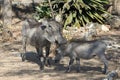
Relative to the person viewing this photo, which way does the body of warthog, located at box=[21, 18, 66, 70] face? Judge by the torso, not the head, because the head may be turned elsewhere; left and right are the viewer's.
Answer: facing the viewer and to the right of the viewer

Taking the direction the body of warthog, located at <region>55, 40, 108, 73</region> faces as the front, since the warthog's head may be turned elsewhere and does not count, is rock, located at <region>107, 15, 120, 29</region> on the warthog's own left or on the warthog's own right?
on the warthog's own right

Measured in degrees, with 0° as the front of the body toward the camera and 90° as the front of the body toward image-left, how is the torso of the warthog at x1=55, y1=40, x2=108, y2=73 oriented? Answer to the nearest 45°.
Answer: approximately 90°

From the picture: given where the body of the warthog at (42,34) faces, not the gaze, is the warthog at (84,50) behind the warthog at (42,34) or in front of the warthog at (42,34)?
in front

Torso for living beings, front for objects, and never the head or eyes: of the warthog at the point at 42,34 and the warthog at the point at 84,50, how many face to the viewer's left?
1

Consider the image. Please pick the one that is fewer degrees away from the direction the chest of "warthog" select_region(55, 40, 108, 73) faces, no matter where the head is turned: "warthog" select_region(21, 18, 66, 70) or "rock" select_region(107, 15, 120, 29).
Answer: the warthog

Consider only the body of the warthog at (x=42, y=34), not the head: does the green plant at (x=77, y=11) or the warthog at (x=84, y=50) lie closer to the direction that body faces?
the warthog

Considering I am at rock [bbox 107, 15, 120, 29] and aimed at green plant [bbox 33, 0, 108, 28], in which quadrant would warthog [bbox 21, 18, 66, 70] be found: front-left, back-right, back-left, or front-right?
front-left

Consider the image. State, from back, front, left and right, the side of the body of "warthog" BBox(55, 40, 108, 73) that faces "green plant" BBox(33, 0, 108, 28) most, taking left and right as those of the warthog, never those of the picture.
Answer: right
